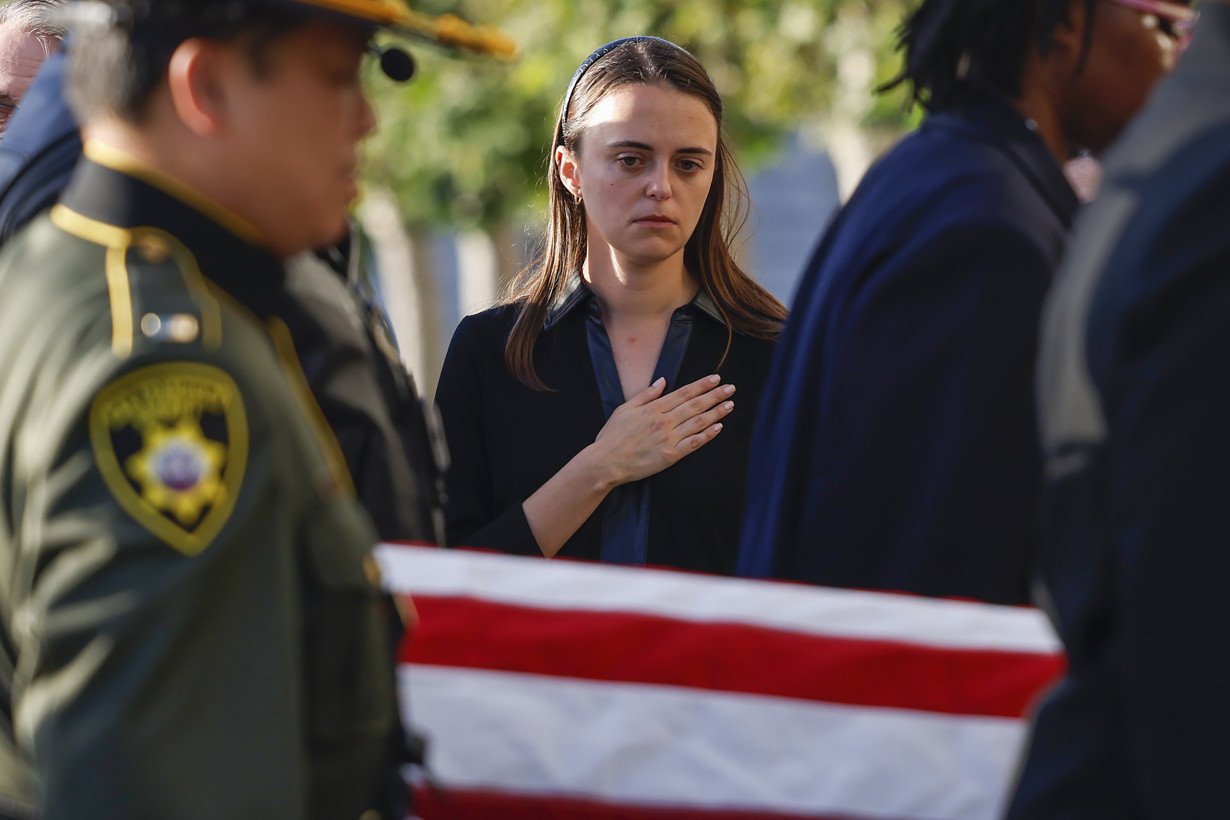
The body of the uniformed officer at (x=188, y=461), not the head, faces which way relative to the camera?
to the viewer's right

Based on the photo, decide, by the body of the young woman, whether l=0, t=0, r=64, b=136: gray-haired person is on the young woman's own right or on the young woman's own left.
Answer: on the young woman's own right

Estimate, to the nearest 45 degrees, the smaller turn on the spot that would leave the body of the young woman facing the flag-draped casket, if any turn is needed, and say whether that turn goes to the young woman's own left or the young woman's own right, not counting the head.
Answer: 0° — they already face it

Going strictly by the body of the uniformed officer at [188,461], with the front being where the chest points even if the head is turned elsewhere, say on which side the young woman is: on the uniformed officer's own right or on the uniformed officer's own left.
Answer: on the uniformed officer's own left

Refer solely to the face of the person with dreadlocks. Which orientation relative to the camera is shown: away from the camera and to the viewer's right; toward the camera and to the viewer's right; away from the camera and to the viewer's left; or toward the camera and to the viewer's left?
away from the camera and to the viewer's right

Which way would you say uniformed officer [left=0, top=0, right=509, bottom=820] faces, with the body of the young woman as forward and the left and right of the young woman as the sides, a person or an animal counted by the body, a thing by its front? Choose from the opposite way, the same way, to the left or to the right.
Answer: to the left

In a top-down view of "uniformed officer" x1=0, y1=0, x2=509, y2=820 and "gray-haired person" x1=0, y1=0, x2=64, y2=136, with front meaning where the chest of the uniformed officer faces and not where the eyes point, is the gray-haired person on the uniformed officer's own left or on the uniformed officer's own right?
on the uniformed officer's own left

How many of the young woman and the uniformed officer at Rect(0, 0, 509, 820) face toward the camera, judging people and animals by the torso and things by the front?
1

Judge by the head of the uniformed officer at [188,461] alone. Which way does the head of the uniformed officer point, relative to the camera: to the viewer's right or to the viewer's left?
to the viewer's right
